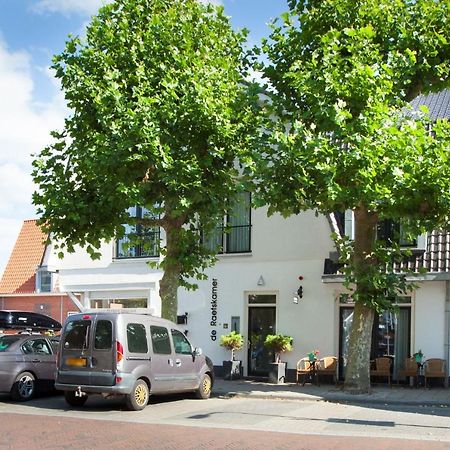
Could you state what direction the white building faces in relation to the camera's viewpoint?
facing the viewer

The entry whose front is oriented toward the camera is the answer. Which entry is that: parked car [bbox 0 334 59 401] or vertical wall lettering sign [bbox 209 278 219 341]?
the vertical wall lettering sign

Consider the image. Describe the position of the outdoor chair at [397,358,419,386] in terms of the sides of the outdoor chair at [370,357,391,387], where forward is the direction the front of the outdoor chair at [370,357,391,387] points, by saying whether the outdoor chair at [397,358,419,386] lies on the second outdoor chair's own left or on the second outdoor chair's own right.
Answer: on the second outdoor chair's own left

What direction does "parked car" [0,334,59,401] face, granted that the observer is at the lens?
facing away from the viewer and to the right of the viewer

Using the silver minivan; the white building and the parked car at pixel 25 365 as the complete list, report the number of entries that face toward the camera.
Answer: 1

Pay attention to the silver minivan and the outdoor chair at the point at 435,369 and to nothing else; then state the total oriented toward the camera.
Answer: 1

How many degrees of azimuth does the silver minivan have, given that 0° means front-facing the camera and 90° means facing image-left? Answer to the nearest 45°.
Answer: approximately 225°

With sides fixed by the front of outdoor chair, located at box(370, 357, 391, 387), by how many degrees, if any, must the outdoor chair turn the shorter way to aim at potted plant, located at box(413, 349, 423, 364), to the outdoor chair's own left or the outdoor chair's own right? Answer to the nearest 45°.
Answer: approximately 90° to the outdoor chair's own left

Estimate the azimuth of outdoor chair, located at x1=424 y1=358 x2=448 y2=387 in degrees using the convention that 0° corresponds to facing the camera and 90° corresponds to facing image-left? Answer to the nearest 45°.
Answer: approximately 0°

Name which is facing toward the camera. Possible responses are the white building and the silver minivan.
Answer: the white building

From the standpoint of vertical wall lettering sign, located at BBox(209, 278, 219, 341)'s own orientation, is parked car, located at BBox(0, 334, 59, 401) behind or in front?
in front

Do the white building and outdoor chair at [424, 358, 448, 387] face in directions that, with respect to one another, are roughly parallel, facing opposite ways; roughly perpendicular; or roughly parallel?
roughly parallel

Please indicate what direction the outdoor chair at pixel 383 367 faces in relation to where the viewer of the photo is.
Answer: facing the viewer and to the left of the viewer
